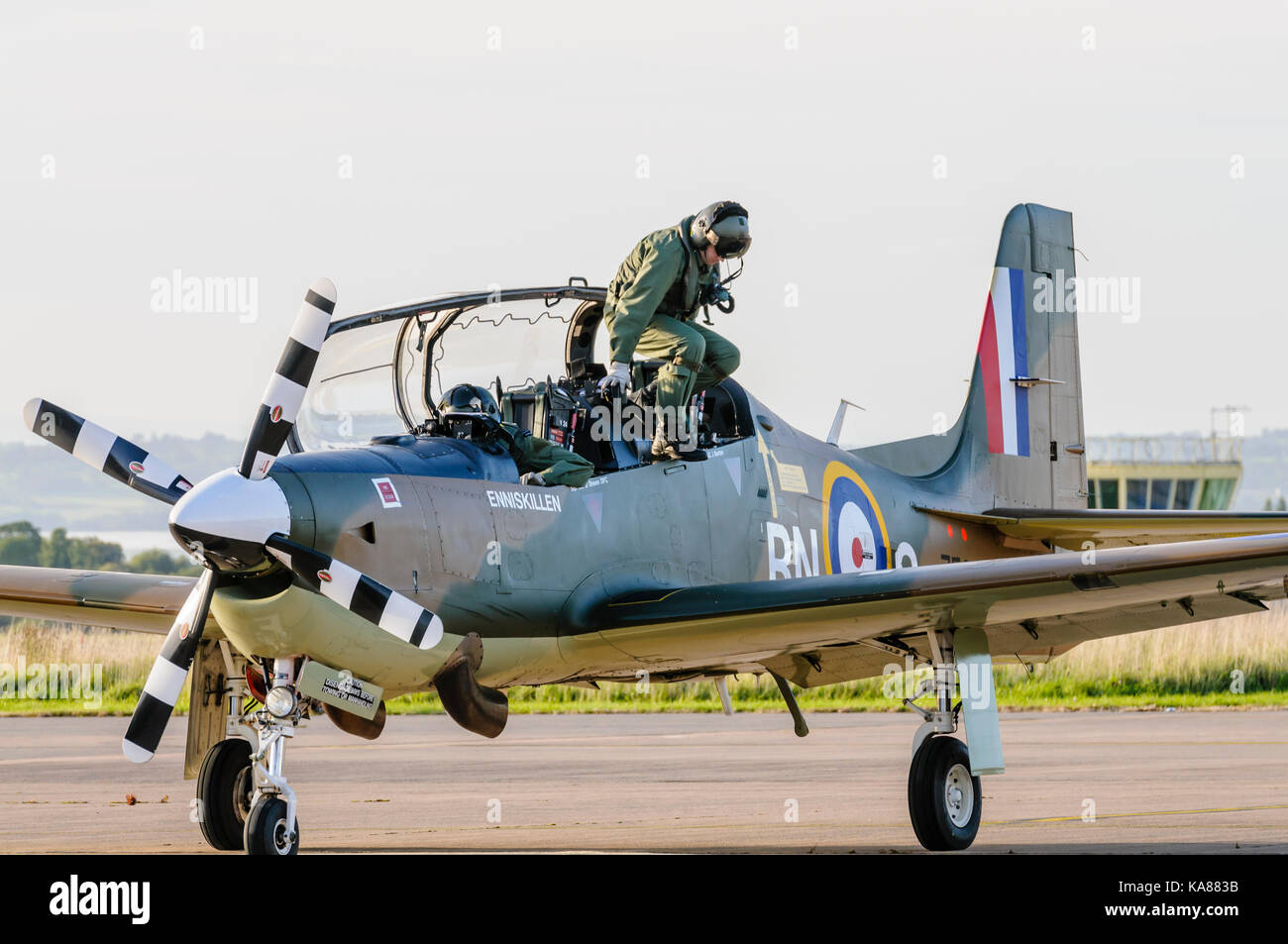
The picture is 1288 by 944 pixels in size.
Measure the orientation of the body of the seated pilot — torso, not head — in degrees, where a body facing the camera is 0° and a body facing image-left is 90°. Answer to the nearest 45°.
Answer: approximately 45°

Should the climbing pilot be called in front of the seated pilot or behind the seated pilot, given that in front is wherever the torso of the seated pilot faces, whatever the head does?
behind
